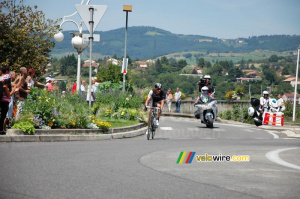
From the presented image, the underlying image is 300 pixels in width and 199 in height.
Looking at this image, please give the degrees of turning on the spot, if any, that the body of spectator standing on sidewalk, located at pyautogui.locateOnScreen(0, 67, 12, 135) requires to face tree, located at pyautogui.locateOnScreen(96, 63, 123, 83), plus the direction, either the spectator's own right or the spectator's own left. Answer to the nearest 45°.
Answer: approximately 90° to the spectator's own left

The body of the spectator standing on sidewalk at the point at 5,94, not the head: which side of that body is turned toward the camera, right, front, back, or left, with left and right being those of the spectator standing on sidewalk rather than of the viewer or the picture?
right

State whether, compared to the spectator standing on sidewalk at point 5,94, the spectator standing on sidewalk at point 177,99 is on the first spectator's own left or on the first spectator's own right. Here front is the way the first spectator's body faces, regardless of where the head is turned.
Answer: on the first spectator's own left

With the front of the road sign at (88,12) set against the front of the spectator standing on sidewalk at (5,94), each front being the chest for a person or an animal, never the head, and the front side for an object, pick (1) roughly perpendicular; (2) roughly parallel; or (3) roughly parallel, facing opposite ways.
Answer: roughly perpendicular
